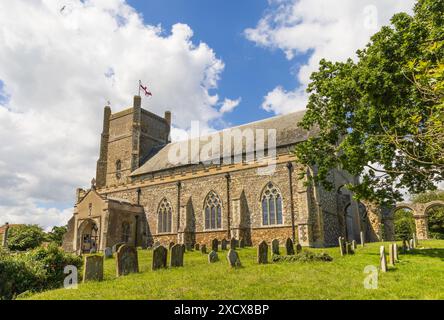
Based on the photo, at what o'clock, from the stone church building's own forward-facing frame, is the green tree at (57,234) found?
The green tree is roughly at 3 o'clock from the stone church building.

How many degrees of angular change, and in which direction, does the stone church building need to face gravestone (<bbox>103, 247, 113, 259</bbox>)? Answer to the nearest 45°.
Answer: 0° — it already faces it

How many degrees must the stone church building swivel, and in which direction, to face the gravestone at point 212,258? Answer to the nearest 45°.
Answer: approximately 45° to its left

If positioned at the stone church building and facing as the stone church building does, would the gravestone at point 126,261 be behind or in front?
in front

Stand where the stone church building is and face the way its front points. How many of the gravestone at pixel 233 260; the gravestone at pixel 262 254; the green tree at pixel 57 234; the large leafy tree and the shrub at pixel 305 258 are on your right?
1

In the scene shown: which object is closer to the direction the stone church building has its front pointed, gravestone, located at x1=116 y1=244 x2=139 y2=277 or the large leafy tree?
the gravestone

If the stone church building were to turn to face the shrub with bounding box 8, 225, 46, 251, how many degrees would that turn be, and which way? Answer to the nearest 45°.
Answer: approximately 90° to its right

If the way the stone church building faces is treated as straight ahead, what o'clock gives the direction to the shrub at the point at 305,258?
The shrub is roughly at 10 o'clock from the stone church building.

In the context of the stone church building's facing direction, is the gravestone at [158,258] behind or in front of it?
in front

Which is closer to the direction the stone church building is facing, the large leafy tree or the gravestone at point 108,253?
the gravestone

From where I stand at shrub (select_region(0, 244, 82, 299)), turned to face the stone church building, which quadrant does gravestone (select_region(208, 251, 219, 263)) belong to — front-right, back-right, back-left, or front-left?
front-right

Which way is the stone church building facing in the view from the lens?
facing the viewer and to the left of the viewer

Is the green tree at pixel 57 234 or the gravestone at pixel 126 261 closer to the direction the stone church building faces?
the gravestone
